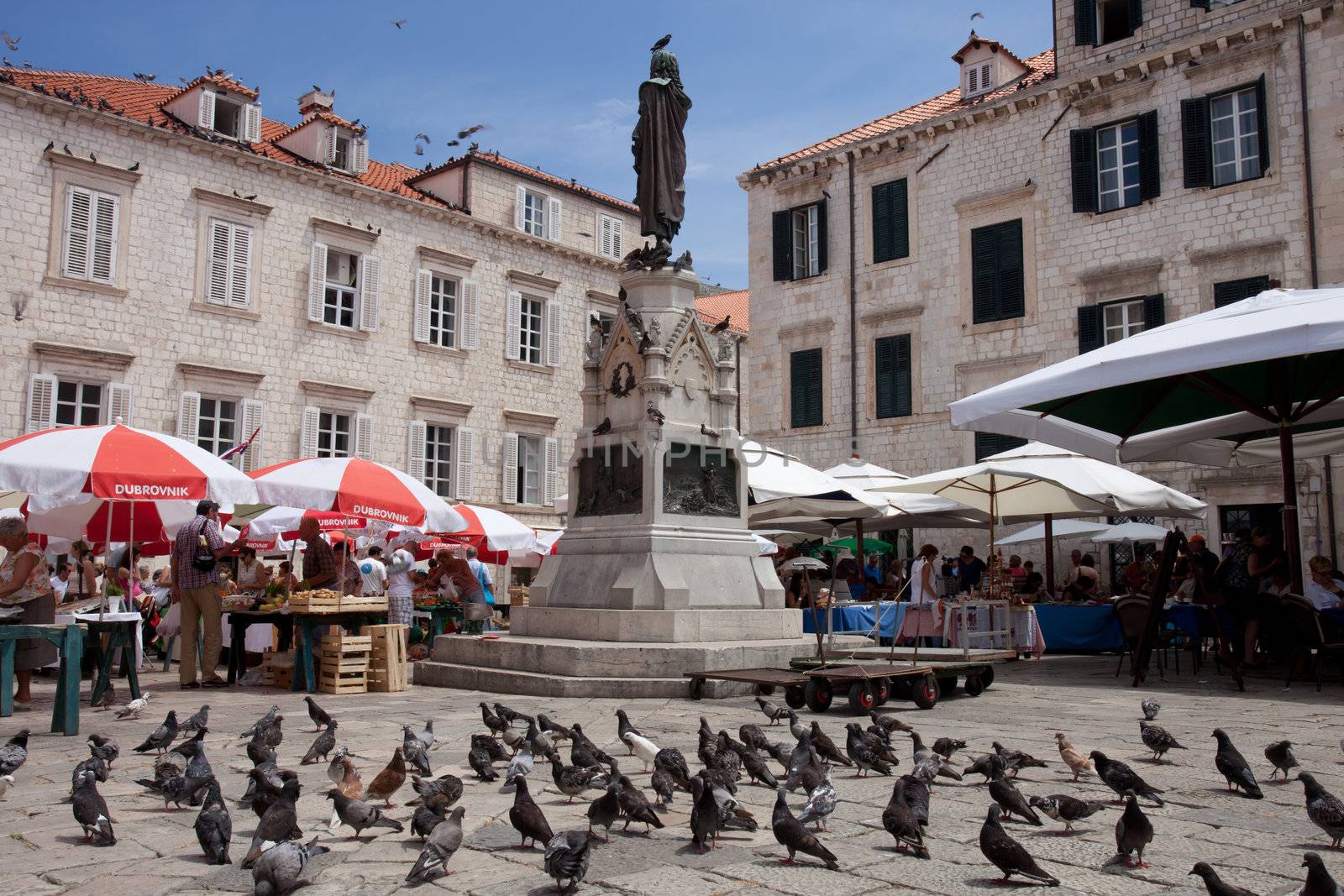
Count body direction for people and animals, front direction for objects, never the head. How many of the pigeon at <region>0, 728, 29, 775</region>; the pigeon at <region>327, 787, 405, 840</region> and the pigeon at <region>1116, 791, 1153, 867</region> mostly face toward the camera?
1

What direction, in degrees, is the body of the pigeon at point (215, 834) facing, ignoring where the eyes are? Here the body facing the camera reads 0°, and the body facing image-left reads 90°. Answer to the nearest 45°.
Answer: approximately 180°

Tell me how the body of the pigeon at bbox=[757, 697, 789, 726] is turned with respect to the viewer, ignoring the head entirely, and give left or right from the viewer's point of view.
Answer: facing to the left of the viewer

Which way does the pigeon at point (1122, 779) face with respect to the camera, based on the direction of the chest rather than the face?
to the viewer's left

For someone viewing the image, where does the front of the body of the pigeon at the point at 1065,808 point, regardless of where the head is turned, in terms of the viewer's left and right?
facing to the left of the viewer

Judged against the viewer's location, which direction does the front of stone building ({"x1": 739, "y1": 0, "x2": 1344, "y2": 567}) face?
facing the viewer and to the left of the viewer

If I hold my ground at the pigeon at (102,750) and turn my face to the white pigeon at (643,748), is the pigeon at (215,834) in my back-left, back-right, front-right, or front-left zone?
front-right

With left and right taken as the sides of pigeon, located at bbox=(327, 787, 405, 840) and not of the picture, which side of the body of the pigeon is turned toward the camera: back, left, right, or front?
left

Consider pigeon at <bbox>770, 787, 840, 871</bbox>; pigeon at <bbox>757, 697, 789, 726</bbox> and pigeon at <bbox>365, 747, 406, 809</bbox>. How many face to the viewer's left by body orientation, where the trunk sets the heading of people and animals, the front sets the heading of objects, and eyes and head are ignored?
2

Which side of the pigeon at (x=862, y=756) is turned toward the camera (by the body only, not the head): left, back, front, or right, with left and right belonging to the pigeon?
left
